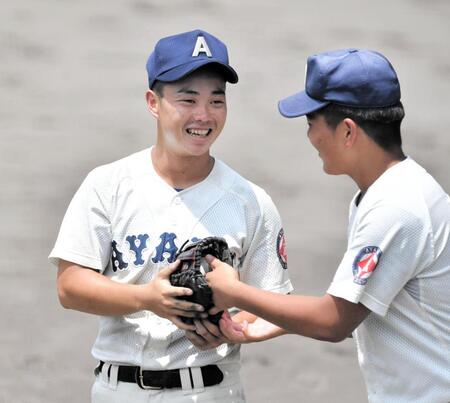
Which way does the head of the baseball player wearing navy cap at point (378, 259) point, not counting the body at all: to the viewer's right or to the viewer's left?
to the viewer's left

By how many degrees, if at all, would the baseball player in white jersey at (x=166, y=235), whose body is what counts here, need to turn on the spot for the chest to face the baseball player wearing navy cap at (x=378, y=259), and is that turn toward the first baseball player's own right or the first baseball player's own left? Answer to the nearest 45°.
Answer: approximately 45° to the first baseball player's own left

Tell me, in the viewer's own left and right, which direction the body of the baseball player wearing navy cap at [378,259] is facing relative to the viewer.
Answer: facing away from the viewer and to the left of the viewer

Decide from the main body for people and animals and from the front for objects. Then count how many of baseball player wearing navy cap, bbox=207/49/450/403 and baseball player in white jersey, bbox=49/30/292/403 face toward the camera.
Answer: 1

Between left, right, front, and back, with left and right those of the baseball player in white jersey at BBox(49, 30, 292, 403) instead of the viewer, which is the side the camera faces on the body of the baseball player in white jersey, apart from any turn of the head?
front
